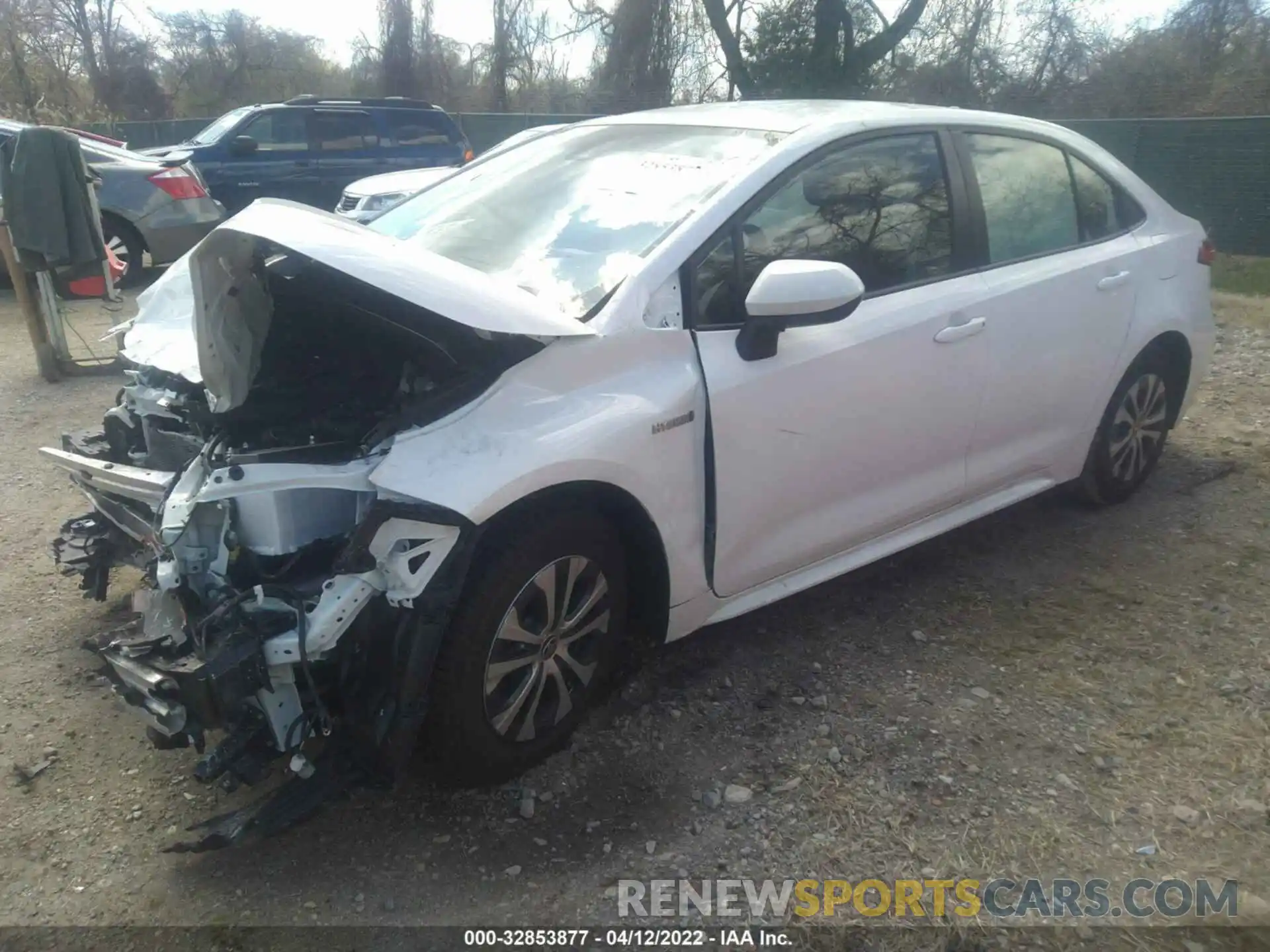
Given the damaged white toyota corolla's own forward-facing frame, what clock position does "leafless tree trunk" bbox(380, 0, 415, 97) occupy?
The leafless tree trunk is roughly at 4 o'clock from the damaged white toyota corolla.

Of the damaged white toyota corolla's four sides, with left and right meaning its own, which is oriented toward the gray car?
right

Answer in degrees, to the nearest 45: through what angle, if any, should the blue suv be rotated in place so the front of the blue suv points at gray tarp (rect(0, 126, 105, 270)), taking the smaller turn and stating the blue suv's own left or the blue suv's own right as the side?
approximately 90° to the blue suv's own left

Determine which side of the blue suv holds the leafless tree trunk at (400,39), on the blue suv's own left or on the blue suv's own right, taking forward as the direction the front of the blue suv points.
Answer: on the blue suv's own right

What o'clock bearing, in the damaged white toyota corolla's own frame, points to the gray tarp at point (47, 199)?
The gray tarp is roughly at 3 o'clock from the damaged white toyota corolla.

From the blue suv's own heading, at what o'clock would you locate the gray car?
The gray car is roughly at 10 o'clock from the blue suv.

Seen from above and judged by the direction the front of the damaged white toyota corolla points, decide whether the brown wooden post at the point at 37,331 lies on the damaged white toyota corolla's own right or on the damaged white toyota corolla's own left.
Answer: on the damaged white toyota corolla's own right

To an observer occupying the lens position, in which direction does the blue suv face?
facing to the left of the viewer

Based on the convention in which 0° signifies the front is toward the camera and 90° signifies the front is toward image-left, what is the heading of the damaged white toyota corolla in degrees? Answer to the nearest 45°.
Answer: approximately 45°

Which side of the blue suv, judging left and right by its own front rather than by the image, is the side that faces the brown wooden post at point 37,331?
left
